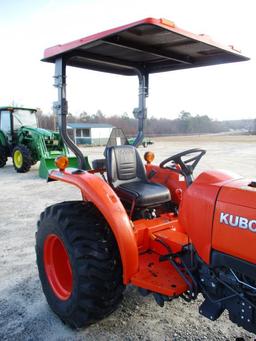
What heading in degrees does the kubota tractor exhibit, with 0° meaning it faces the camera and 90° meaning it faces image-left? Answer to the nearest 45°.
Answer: approximately 315°

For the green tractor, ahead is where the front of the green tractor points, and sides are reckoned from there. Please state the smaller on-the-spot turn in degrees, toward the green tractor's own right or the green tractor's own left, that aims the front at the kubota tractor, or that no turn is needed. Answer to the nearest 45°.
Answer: approximately 45° to the green tractor's own right

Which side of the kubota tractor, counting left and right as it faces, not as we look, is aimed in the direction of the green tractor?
back

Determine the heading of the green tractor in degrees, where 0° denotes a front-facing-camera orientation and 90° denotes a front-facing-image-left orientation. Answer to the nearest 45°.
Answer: approximately 315°
